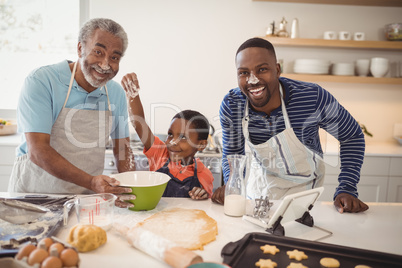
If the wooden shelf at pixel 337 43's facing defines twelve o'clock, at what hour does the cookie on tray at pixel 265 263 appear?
The cookie on tray is roughly at 12 o'clock from the wooden shelf.

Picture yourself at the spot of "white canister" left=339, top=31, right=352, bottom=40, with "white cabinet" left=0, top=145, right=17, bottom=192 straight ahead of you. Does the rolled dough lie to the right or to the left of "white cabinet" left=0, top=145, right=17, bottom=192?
left

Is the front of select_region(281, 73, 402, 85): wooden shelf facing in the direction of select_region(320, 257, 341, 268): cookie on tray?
yes

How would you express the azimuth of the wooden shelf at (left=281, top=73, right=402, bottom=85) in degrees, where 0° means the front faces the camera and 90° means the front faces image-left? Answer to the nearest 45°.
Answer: approximately 0°
